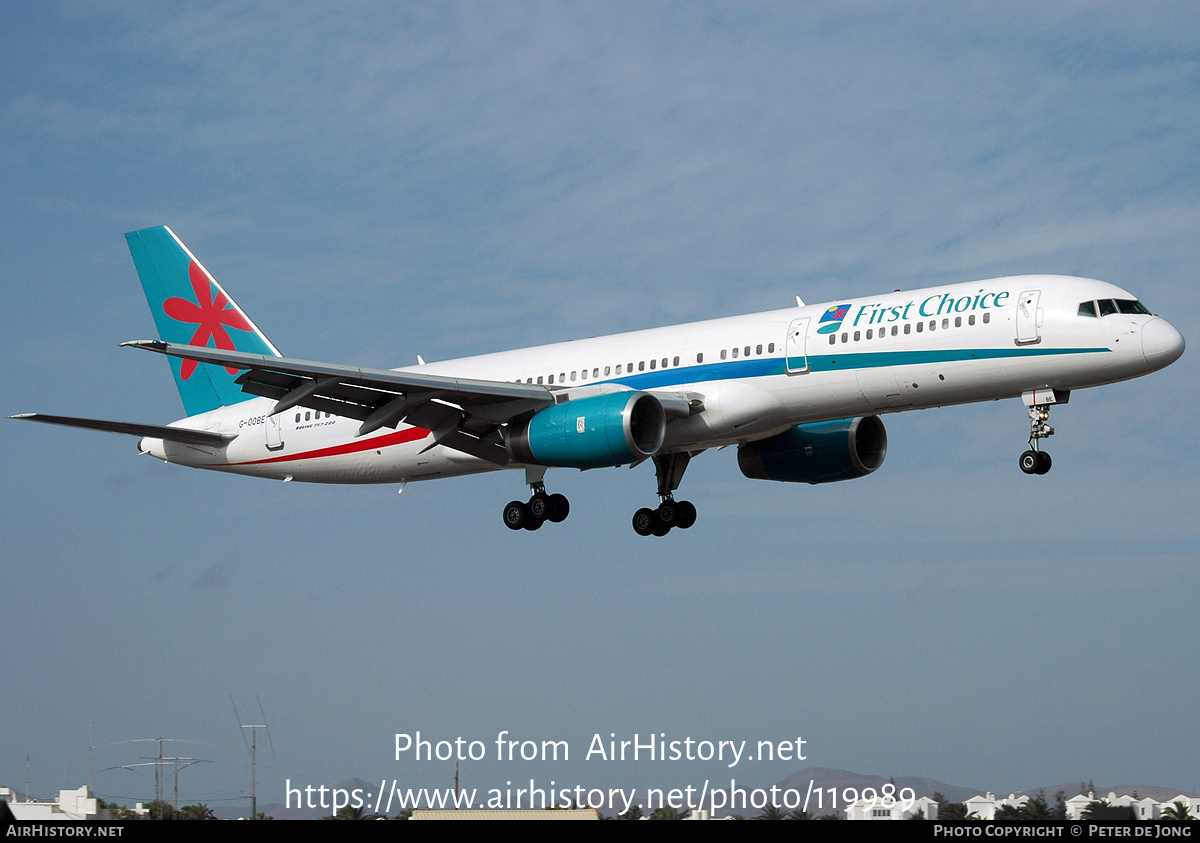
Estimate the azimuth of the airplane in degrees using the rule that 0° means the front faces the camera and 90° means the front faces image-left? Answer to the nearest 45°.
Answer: approximately 315°
